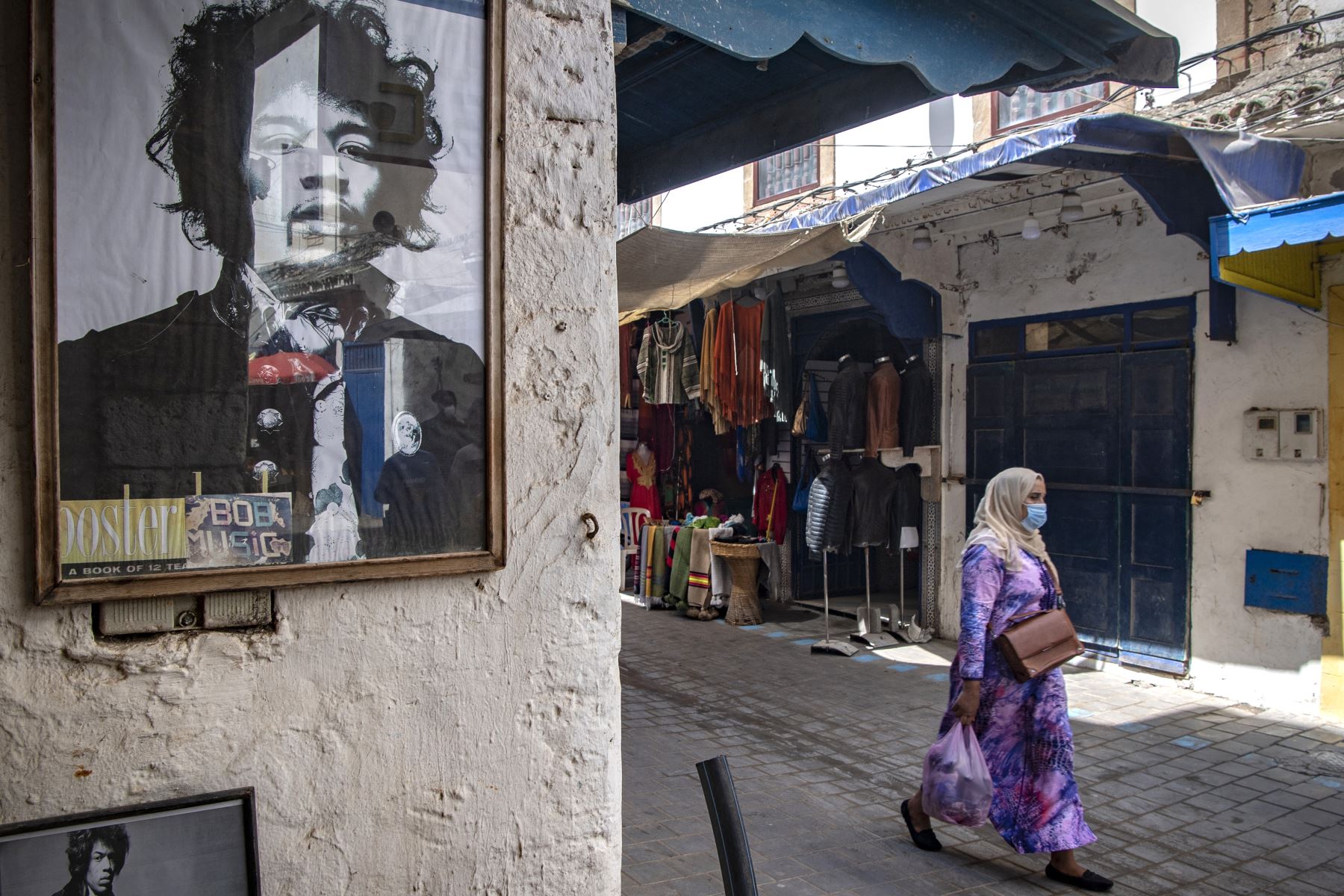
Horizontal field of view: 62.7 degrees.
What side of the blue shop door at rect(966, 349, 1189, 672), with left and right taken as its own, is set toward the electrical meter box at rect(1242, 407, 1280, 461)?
left

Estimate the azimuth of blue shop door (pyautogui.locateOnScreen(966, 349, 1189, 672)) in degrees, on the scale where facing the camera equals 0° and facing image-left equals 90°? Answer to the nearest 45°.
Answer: approximately 45°

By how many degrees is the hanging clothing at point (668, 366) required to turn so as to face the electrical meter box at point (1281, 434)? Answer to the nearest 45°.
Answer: approximately 45° to its left

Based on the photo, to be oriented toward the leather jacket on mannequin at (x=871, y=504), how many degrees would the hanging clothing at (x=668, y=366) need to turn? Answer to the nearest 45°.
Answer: approximately 45° to its left

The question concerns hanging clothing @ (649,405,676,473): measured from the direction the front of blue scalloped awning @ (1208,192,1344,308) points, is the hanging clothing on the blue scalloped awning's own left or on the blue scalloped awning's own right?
on the blue scalloped awning's own right

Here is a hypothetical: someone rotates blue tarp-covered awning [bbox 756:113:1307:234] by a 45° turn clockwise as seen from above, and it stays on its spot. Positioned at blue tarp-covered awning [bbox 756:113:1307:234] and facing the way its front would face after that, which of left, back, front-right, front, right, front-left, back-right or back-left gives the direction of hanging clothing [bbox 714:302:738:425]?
front-right

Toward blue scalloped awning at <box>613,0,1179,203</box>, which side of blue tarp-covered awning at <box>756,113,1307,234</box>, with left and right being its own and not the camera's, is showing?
front

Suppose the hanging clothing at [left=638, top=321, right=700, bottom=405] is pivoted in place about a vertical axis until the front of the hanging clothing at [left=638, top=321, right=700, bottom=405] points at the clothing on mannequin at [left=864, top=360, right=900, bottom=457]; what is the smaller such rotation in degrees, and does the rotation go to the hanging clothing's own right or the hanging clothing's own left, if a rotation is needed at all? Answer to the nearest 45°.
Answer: approximately 45° to the hanging clothing's own left

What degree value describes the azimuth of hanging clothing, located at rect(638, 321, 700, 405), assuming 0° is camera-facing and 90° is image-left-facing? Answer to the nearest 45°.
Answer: approximately 0°
